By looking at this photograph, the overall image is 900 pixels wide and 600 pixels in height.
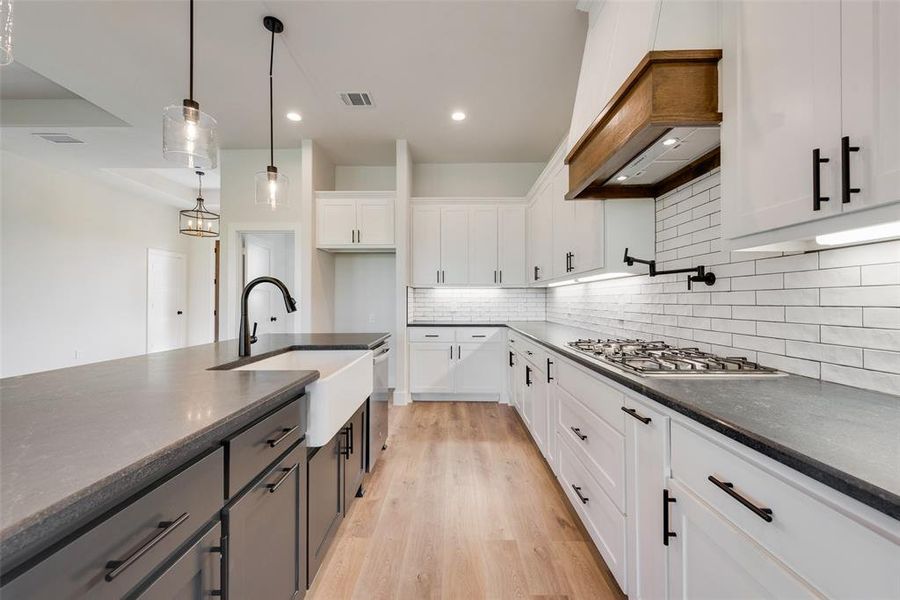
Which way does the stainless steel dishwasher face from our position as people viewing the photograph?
facing to the right of the viewer

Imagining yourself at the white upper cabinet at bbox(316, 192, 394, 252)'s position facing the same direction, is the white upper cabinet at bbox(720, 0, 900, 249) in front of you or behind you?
in front

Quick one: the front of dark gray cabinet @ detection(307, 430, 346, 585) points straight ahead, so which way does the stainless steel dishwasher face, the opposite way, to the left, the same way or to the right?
the same way

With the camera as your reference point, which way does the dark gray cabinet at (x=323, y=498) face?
facing to the right of the viewer

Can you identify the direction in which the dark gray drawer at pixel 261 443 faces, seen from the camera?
facing the viewer and to the right of the viewer

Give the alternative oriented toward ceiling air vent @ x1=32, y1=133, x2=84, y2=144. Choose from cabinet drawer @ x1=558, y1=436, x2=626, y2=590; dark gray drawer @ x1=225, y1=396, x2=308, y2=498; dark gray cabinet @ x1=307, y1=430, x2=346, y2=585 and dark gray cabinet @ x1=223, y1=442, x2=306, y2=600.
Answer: the cabinet drawer

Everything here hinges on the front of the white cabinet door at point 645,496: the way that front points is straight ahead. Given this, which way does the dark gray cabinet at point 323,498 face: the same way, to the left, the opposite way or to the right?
the opposite way

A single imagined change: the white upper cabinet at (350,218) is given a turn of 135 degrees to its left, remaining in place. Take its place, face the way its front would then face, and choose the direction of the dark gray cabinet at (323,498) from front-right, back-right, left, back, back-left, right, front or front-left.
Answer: back-right

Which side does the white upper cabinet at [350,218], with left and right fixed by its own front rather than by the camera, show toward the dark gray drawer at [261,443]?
front

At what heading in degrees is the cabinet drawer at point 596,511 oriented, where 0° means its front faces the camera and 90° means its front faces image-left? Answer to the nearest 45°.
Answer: approximately 90°

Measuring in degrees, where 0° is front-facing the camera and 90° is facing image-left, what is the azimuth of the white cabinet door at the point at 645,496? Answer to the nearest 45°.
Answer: approximately 45°

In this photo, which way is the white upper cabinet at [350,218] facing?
toward the camera

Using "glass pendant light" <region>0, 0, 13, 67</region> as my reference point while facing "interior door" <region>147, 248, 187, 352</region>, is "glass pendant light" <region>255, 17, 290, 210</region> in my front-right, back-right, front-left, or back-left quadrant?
front-right

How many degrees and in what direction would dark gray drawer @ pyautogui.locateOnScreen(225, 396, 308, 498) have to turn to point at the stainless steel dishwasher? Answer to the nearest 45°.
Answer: approximately 90° to its left

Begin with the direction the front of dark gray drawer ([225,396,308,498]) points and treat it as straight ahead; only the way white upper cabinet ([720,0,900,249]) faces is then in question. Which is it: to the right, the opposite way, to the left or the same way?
the opposite way

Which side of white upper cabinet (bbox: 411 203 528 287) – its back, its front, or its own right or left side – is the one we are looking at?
front

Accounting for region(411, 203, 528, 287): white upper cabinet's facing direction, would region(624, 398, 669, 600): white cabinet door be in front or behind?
in front
